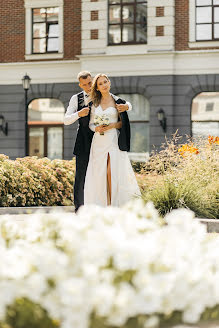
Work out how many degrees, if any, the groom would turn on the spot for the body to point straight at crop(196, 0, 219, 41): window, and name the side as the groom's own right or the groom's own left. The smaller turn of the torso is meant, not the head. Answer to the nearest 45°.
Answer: approximately 135° to the groom's own left

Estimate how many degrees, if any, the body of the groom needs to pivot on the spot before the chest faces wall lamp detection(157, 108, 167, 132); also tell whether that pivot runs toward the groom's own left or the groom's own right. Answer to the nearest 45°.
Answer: approximately 135° to the groom's own left

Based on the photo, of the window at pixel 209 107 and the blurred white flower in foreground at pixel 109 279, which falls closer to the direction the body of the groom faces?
the blurred white flower in foreground

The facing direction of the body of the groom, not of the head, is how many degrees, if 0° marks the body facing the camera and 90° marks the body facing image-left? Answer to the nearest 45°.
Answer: approximately 315°

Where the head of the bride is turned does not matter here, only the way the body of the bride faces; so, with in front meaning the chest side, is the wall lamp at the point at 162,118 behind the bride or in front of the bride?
behind

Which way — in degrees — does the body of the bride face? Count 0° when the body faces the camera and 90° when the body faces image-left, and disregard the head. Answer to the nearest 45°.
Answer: approximately 0°

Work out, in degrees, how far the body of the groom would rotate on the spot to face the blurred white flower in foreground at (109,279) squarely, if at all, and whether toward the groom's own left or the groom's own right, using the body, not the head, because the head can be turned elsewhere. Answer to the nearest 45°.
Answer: approximately 45° to the groom's own right

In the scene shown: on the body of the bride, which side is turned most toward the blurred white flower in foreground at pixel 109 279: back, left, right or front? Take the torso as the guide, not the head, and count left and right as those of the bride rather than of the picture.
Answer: front

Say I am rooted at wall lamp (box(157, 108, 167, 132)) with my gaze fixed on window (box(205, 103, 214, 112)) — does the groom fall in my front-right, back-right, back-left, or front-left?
back-right
